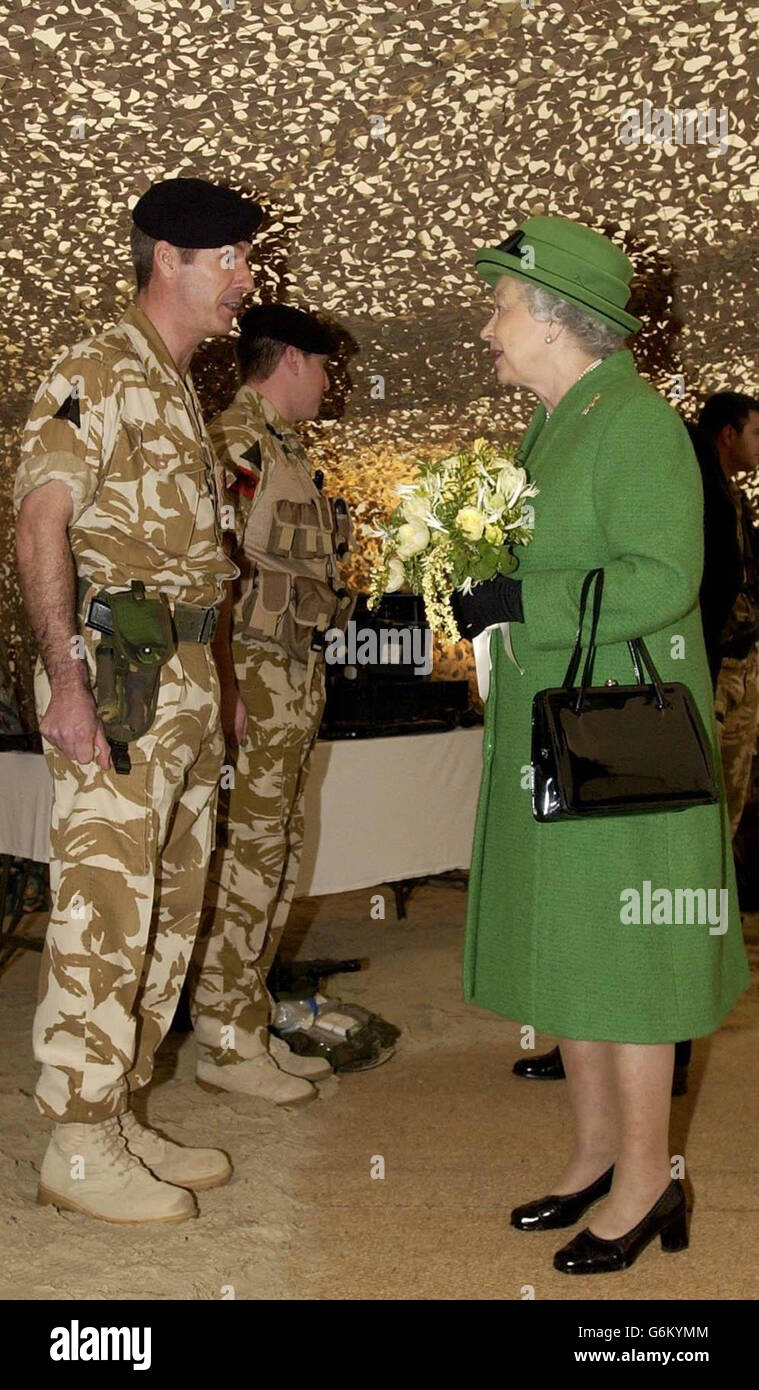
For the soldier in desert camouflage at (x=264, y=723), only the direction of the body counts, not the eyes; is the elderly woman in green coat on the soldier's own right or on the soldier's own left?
on the soldier's own right

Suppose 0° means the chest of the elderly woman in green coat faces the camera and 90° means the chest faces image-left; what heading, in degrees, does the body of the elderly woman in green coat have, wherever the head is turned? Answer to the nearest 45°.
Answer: approximately 90°

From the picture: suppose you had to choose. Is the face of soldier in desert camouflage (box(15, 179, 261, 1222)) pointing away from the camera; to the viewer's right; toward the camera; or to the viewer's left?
to the viewer's right

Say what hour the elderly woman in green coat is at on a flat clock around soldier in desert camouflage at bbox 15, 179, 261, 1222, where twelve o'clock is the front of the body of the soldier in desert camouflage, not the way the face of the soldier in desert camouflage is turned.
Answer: The elderly woman in green coat is roughly at 1 o'clock from the soldier in desert camouflage.

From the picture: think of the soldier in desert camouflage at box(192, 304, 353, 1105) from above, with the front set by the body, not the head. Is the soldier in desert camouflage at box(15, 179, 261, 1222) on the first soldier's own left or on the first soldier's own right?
on the first soldier's own right

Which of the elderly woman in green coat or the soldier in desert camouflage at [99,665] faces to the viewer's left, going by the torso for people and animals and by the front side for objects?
the elderly woman in green coat

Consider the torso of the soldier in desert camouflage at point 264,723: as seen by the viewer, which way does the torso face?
to the viewer's right

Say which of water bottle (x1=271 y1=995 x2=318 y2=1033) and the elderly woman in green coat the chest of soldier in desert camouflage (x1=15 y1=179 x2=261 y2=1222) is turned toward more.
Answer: the elderly woman in green coat

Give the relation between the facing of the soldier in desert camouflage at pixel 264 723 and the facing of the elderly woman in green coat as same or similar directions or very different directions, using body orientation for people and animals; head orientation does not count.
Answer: very different directions

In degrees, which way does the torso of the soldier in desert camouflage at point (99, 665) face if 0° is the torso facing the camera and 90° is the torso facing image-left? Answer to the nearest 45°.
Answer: approximately 270°

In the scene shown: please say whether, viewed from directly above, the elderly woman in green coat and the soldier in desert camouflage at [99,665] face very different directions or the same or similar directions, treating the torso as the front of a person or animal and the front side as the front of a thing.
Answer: very different directions
